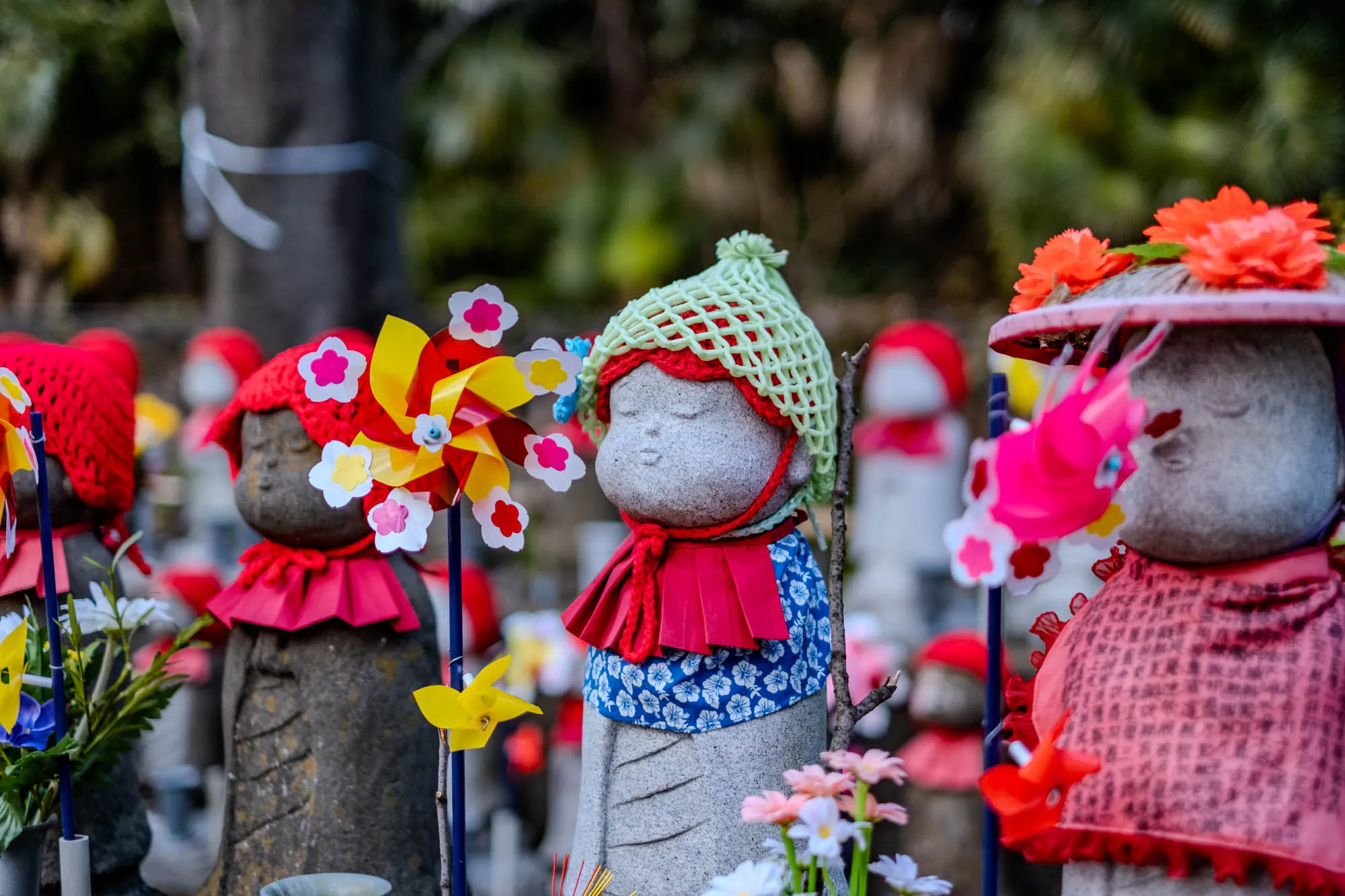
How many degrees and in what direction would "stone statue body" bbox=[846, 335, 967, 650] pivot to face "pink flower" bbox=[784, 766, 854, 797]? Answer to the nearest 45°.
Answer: approximately 45° to its left

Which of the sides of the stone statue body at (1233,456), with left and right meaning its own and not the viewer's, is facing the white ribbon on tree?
right

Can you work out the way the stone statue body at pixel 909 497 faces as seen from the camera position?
facing the viewer and to the left of the viewer

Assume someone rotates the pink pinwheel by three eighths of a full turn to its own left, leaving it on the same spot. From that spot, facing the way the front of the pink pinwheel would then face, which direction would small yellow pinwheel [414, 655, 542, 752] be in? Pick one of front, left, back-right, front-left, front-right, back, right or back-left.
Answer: left

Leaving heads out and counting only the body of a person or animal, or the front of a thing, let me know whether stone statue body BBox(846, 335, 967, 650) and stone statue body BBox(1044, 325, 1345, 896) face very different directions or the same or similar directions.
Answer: same or similar directions

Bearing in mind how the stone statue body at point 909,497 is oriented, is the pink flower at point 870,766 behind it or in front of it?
in front

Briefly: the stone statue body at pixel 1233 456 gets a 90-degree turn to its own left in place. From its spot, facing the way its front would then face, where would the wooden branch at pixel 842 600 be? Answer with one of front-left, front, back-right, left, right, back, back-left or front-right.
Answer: back-right

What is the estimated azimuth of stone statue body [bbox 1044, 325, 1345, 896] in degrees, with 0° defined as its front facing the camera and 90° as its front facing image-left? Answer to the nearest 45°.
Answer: approximately 45°

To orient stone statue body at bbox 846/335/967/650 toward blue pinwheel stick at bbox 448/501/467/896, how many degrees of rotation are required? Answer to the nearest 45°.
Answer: approximately 45° to its left

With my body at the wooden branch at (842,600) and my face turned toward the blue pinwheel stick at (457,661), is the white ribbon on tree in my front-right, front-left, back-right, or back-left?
front-right
